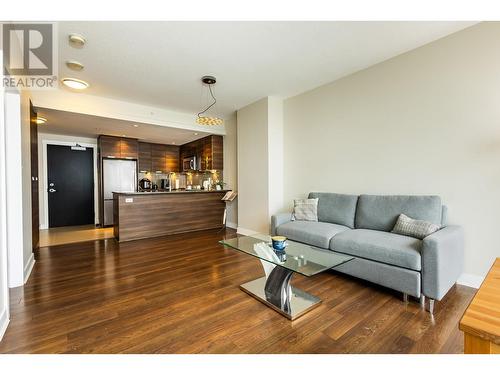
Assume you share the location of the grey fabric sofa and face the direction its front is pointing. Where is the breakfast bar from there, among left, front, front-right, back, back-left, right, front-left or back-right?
front-right

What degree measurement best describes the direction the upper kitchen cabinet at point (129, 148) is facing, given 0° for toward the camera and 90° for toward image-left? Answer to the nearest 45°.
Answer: approximately 315°

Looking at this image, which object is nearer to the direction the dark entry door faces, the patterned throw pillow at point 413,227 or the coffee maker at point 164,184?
the patterned throw pillow

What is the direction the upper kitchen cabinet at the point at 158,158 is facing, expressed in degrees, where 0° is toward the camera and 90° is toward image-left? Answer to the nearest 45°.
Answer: approximately 315°

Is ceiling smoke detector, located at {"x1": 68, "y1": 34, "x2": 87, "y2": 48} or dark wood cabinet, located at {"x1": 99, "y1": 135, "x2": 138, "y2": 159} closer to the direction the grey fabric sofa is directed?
the ceiling smoke detector

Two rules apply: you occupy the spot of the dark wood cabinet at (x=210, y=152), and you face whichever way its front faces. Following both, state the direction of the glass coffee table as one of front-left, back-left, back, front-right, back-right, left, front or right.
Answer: front-left
